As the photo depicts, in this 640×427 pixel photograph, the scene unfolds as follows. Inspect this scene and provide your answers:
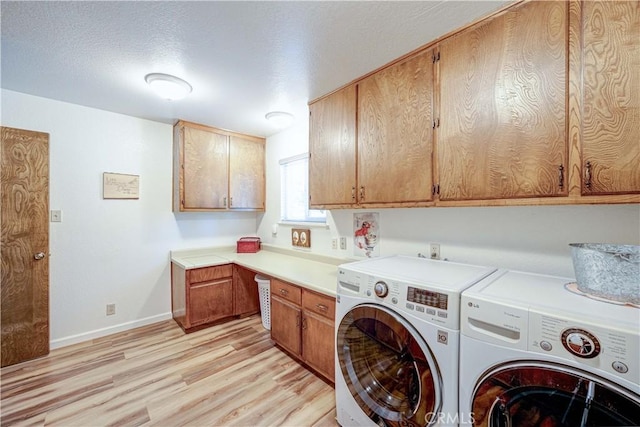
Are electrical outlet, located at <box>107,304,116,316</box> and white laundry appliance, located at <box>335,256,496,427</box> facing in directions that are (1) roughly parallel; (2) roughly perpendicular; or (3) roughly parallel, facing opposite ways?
roughly perpendicular

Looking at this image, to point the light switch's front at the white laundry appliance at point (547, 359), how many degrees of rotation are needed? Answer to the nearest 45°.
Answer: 0° — it already faces it

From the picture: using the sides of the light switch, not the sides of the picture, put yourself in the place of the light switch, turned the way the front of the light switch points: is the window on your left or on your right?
on your left

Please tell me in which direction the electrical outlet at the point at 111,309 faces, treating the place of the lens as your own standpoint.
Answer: facing the viewer

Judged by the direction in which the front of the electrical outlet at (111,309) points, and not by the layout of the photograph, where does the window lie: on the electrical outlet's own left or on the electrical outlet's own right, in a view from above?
on the electrical outlet's own left

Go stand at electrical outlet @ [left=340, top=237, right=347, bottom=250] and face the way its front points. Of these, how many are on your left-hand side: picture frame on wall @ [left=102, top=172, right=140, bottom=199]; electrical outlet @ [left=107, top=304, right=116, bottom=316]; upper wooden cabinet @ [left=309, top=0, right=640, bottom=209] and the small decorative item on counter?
1

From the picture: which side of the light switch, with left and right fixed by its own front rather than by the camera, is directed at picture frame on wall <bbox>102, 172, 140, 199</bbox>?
left

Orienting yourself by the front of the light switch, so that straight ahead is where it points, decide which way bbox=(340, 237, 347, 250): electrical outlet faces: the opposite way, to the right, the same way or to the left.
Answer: to the right

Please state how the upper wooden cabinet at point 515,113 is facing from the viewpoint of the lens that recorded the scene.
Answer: facing the viewer and to the left of the viewer

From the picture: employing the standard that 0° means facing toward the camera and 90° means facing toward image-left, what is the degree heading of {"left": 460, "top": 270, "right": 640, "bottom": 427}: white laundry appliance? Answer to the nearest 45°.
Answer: approximately 45°

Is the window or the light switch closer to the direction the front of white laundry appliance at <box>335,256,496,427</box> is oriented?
the light switch

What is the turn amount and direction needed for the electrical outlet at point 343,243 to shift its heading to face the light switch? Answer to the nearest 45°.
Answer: approximately 45° to its right

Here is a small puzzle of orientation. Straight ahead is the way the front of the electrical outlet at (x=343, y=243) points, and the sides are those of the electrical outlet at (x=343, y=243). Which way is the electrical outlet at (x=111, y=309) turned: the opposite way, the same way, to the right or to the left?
to the left

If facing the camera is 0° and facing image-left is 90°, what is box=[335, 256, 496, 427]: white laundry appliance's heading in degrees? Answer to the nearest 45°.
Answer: approximately 45°
